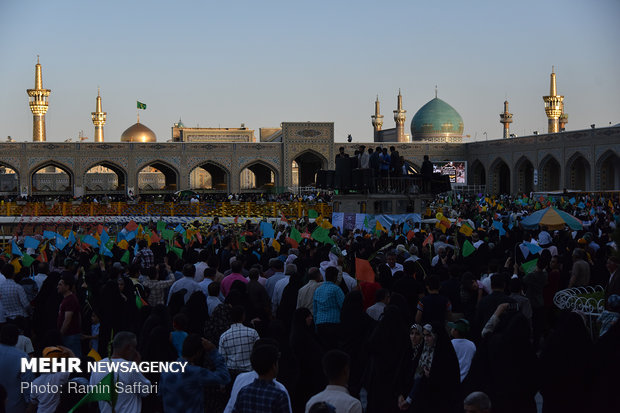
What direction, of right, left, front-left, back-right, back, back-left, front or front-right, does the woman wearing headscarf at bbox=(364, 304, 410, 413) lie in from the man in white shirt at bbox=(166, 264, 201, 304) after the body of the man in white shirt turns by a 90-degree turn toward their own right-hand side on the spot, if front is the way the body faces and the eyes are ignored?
front-right

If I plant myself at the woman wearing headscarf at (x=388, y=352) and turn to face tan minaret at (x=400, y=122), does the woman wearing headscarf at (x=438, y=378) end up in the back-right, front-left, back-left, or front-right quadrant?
back-right

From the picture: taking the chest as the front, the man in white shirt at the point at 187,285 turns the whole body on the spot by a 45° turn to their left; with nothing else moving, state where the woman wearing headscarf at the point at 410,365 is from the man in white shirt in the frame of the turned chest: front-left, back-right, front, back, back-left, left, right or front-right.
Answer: back

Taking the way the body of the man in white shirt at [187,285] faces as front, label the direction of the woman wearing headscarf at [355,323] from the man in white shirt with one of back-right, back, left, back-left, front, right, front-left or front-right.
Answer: back-right

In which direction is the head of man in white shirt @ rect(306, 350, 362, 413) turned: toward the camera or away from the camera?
away from the camera

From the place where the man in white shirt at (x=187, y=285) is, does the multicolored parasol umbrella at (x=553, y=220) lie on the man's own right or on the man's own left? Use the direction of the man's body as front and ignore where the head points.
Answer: on the man's own right

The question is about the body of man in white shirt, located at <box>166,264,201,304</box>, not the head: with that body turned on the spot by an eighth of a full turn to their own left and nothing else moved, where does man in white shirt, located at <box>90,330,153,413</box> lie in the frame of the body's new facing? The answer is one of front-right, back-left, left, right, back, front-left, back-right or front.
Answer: back-left

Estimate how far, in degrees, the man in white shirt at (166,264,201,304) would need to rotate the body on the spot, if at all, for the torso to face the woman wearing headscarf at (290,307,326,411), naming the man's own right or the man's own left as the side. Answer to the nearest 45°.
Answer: approximately 135° to the man's own right

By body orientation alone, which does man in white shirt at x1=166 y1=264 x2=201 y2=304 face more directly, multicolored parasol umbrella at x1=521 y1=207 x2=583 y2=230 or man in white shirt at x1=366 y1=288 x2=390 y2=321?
the multicolored parasol umbrella

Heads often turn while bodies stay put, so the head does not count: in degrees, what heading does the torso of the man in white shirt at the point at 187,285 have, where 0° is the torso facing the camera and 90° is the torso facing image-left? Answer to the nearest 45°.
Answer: approximately 180°

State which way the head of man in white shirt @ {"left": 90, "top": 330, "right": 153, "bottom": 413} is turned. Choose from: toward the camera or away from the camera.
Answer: away from the camera

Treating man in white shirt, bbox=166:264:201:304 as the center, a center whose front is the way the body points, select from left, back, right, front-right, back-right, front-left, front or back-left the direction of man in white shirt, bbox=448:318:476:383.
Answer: back-right

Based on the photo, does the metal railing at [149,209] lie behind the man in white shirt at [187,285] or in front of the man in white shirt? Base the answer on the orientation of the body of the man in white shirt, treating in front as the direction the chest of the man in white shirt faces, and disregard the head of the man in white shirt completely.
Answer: in front
